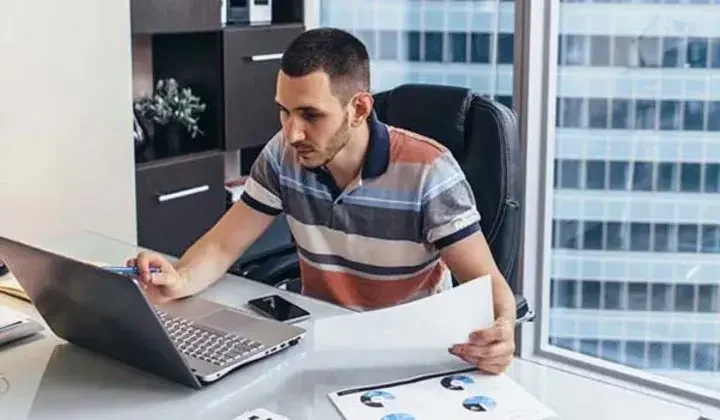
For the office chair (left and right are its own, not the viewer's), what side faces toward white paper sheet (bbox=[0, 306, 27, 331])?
front

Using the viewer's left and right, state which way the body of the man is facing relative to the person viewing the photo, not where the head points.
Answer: facing the viewer and to the left of the viewer

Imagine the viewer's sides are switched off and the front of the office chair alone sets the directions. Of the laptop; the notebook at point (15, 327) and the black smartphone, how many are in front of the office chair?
3

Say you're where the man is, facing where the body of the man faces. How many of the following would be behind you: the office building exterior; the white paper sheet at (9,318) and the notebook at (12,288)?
1

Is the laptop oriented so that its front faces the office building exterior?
yes

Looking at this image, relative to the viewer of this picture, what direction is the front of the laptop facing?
facing away from the viewer and to the right of the viewer

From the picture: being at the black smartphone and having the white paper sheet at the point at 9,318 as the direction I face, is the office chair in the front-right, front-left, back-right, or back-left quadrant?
back-right

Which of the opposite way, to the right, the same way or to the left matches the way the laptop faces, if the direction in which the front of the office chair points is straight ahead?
the opposite way

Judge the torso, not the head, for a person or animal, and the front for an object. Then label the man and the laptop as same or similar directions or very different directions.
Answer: very different directions

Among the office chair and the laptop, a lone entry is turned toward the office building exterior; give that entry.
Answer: the laptop

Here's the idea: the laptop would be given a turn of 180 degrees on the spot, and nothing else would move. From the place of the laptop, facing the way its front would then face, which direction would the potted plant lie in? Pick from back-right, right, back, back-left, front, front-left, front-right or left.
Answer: back-right

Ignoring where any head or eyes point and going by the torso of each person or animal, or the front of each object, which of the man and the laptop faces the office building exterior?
the laptop
